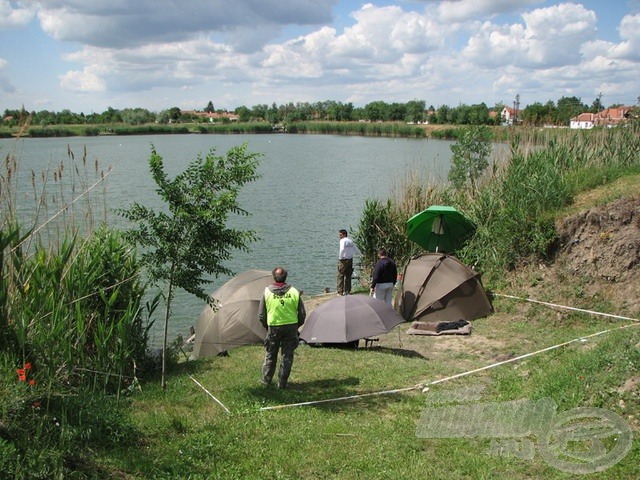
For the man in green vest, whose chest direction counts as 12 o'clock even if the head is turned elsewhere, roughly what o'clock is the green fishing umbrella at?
The green fishing umbrella is roughly at 1 o'clock from the man in green vest.

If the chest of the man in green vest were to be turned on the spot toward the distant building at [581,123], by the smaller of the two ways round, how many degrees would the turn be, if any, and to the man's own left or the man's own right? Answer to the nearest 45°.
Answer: approximately 45° to the man's own right

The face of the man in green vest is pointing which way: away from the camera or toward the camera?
away from the camera

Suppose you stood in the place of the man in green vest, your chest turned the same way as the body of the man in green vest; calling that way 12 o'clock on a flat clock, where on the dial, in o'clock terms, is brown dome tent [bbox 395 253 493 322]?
The brown dome tent is roughly at 1 o'clock from the man in green vest.

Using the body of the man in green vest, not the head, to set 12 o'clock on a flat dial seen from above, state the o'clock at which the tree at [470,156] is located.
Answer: The tree is roughly at 1 o'clock from the man in green vest.

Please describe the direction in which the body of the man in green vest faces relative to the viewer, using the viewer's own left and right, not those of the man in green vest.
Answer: facing away from the viewer

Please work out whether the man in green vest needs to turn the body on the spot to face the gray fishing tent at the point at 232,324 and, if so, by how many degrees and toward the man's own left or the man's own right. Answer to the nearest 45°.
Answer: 0° — they already face it
